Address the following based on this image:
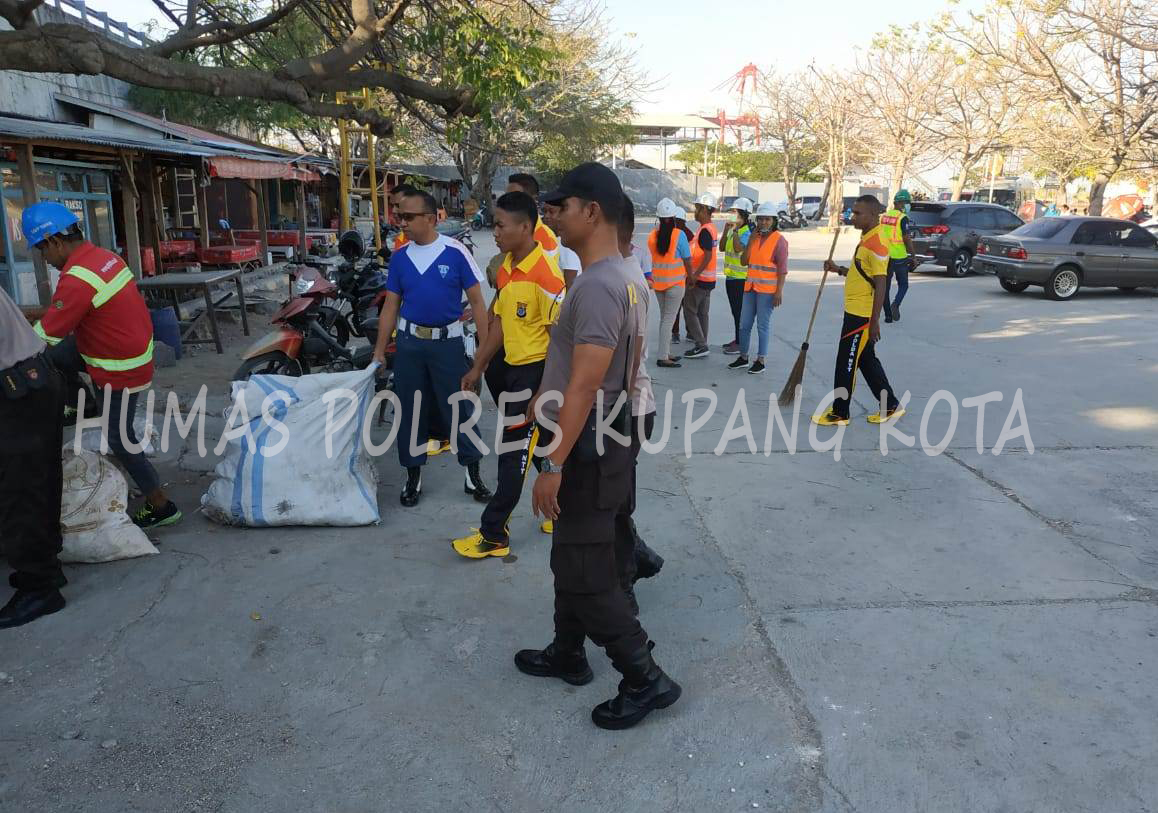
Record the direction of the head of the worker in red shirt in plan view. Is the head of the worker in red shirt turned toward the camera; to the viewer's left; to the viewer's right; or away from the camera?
to the viewer's left

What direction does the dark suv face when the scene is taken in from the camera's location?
facing away from the viewer and to the right of the viewer

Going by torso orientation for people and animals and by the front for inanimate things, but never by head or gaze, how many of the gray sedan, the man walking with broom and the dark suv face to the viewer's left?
1

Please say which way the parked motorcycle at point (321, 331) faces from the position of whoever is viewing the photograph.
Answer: facing the viewer and to the left of the viewer

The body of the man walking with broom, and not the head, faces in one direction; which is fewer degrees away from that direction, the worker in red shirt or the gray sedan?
the worker in red shirt

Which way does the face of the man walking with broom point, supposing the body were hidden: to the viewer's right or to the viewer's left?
to the viewer's left

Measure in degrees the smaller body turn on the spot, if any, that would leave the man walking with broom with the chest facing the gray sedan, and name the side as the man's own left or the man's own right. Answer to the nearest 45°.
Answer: approximately 90° to the man's own right

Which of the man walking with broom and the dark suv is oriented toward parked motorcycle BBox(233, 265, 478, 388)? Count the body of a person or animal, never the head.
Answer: the man walking with broom

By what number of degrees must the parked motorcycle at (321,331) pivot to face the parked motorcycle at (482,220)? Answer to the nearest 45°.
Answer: approximately 135° to its right

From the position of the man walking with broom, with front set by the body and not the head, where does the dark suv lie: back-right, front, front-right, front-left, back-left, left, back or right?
right

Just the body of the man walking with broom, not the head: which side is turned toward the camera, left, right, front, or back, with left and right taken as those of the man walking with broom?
left

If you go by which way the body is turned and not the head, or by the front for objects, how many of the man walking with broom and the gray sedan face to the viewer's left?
1

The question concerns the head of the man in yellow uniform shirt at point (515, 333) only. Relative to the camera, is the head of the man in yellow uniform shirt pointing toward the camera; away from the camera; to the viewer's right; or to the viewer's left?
to the viewer's left
